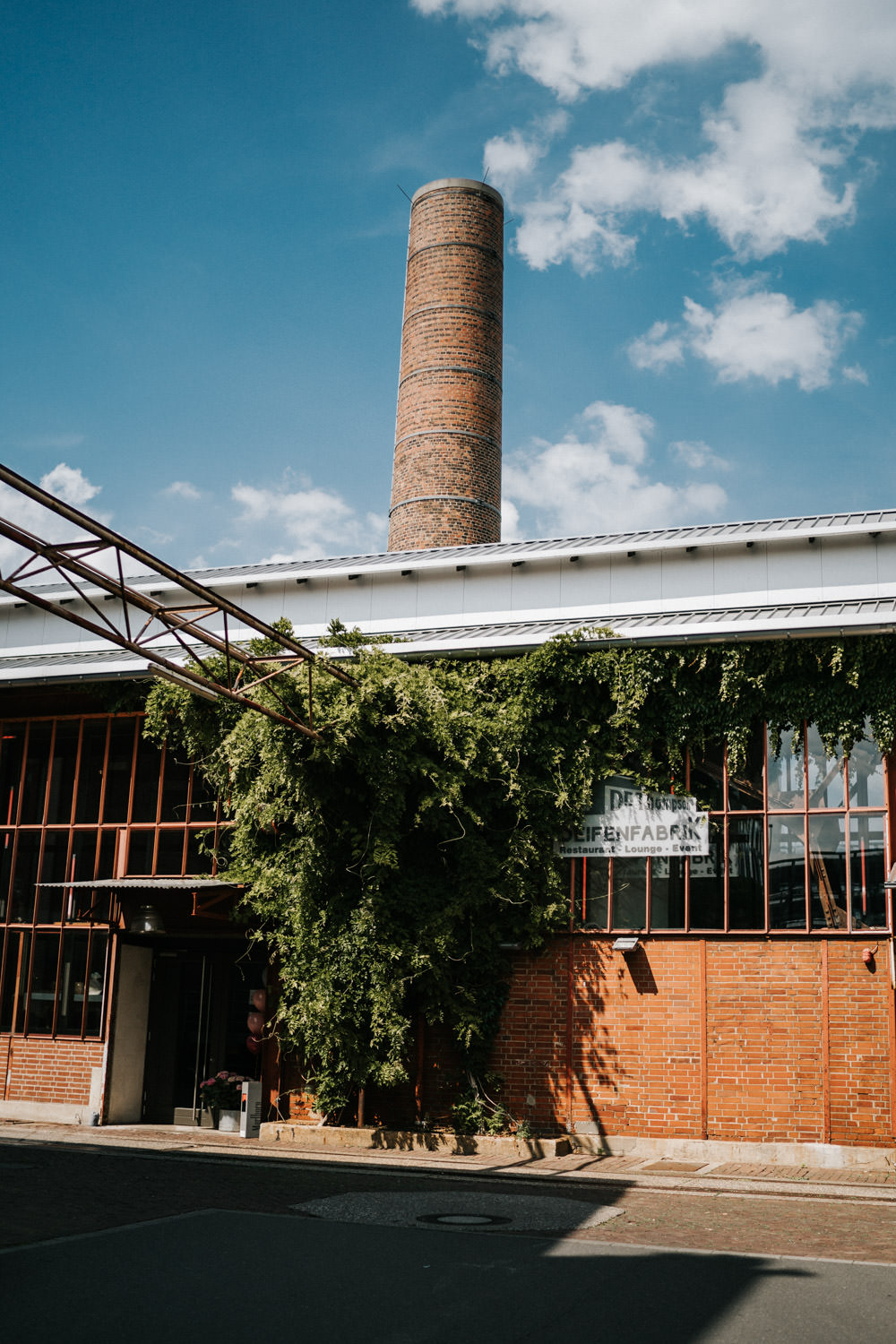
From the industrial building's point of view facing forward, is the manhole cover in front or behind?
in front

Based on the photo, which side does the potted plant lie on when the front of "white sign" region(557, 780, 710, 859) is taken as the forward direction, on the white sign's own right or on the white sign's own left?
on the white sign's own right

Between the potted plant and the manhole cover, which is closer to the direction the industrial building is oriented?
the manhole cover

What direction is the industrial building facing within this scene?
toward the camera

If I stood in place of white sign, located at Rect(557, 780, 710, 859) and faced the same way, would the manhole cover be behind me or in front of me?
in front

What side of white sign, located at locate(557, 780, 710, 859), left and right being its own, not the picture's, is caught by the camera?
front

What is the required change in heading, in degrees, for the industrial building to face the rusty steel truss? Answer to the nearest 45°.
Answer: approximately 45° to its right

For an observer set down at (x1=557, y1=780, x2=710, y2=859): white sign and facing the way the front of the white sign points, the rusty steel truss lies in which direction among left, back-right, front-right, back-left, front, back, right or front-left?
front-right
